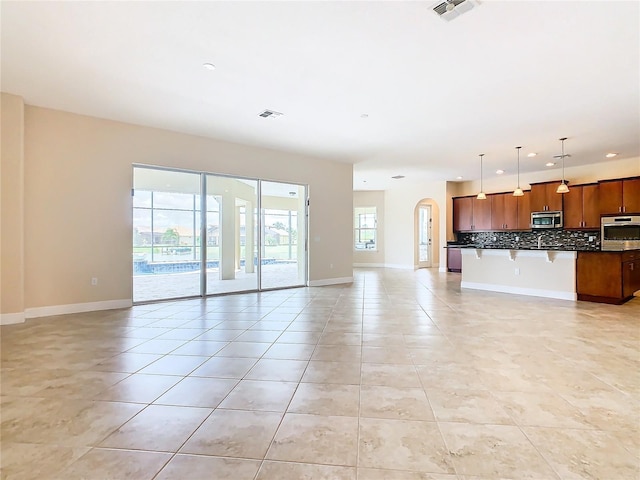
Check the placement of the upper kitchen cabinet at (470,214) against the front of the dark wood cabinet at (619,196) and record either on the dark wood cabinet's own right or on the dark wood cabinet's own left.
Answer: on the dark wood cabinet's own right

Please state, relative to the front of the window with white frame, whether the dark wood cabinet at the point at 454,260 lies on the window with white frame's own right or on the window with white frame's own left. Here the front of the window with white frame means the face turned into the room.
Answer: on the window with white frame's own left

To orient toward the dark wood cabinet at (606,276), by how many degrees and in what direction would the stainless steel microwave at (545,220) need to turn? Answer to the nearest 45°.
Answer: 0° — it already faces it

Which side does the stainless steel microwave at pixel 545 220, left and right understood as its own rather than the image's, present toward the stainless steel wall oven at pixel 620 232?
left

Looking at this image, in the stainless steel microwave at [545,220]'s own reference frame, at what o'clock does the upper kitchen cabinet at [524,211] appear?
The upper kitchen cabinet is roughly at 4 o'clock from the stainless steel microwave.

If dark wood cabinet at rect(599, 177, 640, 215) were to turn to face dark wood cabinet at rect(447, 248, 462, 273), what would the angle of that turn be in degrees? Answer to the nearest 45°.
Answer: approximately 90° to its right

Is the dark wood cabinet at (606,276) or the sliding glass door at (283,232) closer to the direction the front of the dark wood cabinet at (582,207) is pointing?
the dark wood cabinet

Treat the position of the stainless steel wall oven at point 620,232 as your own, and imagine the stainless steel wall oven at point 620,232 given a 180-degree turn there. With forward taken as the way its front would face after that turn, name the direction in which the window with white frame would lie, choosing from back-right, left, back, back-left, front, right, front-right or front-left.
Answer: left

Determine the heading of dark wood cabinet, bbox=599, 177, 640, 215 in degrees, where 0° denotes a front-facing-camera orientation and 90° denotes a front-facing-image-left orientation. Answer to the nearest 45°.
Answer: approximately 0°

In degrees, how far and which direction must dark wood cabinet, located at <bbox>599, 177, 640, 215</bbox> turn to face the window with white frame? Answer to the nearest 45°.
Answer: approximately 90° to its right
